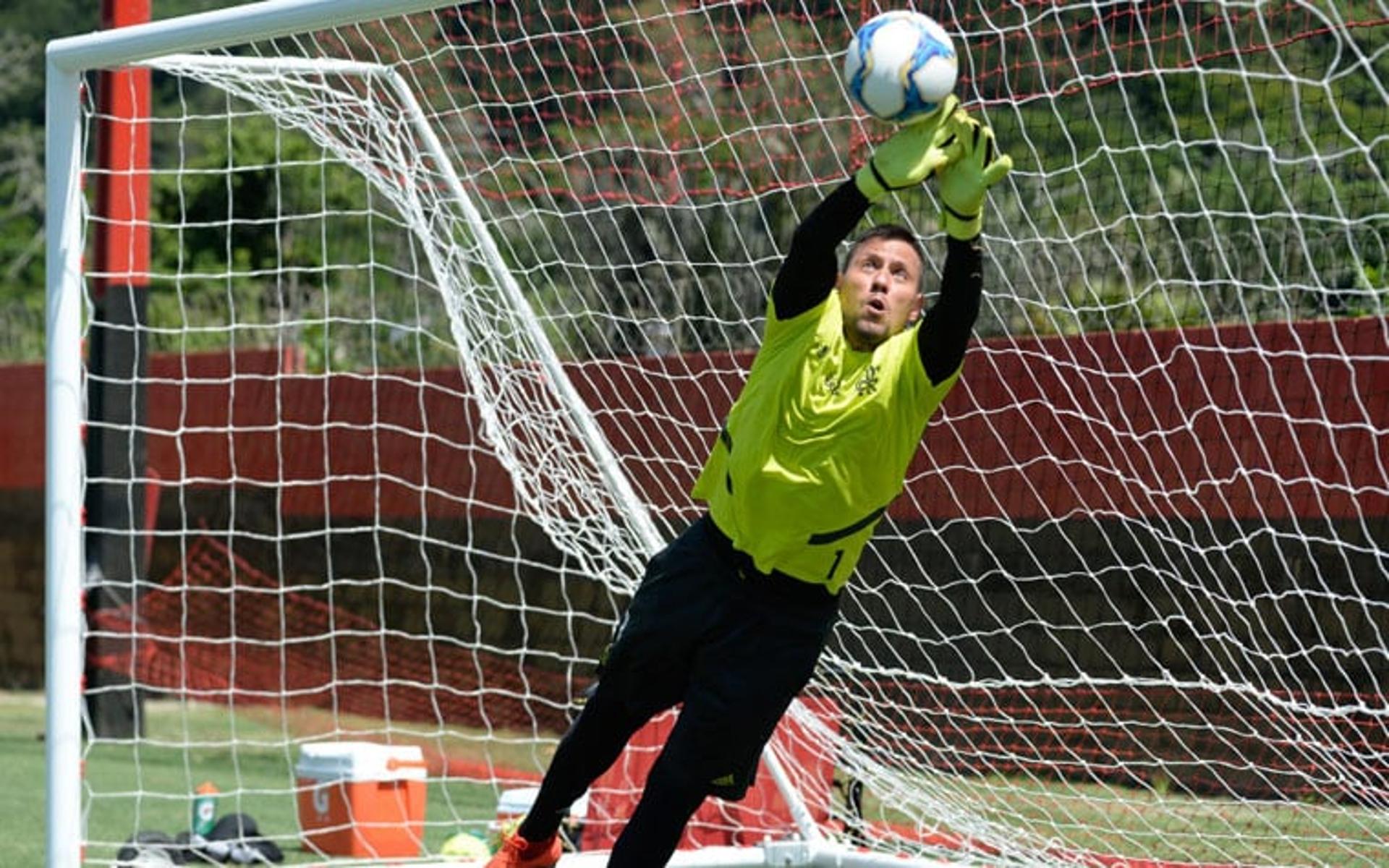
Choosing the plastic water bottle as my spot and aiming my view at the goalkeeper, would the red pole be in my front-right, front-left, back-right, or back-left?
back-left

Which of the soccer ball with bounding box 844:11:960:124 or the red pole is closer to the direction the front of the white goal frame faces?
the soccer ball

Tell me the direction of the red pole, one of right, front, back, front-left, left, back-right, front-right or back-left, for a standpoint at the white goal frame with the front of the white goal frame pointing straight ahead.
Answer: back-right

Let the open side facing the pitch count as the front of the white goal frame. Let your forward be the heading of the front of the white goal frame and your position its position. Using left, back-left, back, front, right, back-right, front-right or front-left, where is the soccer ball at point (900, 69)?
left
